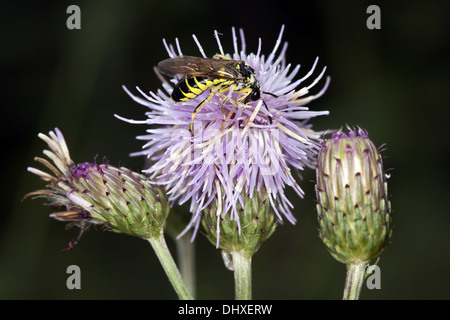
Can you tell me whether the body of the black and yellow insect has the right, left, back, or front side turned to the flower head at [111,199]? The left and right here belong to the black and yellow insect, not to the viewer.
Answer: back

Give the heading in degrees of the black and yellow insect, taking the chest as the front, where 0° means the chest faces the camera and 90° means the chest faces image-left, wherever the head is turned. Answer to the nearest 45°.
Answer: approximately 270°

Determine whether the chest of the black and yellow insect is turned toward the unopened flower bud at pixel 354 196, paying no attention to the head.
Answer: yes

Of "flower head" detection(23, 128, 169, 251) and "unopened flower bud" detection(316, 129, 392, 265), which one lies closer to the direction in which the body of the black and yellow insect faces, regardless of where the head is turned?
the unopened flower bud
